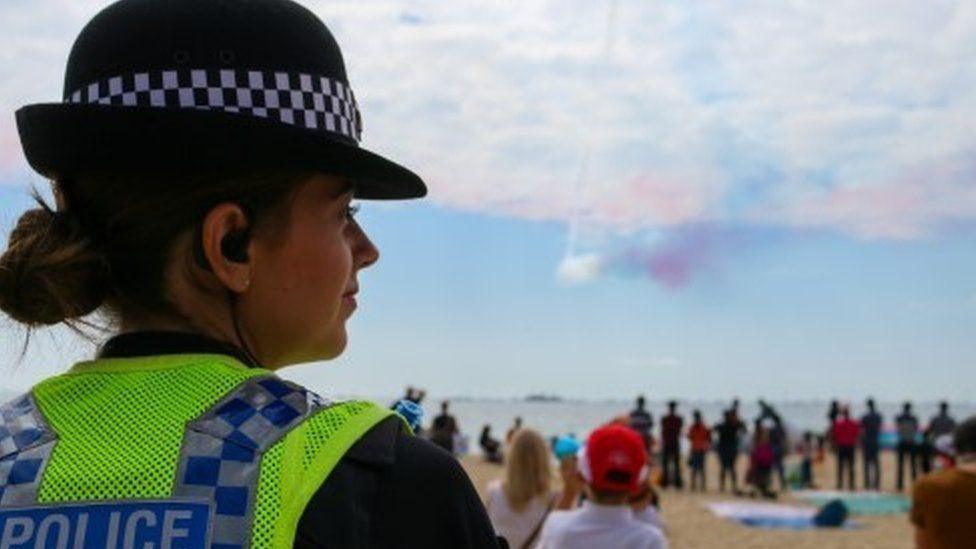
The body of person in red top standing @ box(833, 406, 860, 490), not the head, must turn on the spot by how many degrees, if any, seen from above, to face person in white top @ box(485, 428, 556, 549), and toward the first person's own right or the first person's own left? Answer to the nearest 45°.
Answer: approximately 180°

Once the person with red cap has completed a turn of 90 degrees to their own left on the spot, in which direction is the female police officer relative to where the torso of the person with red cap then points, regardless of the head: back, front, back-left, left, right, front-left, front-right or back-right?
left

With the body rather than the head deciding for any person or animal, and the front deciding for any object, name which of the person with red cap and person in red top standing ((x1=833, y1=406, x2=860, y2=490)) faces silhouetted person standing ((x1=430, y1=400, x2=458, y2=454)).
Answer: the person with red cap

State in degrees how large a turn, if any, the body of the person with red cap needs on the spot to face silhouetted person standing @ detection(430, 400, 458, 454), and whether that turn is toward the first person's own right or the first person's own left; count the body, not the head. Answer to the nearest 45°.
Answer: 0° — they already face them

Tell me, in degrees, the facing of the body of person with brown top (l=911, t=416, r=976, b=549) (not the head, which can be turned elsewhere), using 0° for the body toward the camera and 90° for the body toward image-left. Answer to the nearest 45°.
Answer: approximately 180°

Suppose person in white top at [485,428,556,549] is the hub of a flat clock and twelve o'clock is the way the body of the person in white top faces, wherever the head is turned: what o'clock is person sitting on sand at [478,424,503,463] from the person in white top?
The person sitting on sand is roughly at 12 o'clock from the person in white top.

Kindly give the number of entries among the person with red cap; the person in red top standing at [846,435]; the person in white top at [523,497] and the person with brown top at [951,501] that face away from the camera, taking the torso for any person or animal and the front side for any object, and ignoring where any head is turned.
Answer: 4

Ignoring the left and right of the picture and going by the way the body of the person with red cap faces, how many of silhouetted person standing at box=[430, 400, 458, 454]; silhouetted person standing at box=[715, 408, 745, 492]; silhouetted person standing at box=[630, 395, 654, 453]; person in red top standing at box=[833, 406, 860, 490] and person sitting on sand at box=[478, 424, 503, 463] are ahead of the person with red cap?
5

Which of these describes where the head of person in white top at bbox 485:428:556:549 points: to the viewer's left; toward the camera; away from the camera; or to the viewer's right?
away from the camera

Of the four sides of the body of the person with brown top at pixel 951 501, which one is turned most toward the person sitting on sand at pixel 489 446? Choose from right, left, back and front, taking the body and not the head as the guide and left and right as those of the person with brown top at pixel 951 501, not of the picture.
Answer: front

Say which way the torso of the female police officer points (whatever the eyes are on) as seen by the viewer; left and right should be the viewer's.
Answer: facing away from the viewer and to the right of the viewer

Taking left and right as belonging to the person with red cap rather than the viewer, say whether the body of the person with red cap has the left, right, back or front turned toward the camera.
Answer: back

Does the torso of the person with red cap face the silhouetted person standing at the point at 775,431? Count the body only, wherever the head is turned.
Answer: yes

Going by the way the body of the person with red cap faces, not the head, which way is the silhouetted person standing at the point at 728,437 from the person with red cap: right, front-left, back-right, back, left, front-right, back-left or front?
front

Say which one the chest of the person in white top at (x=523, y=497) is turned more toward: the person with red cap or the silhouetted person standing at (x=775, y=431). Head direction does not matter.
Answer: the silhouetted person standing

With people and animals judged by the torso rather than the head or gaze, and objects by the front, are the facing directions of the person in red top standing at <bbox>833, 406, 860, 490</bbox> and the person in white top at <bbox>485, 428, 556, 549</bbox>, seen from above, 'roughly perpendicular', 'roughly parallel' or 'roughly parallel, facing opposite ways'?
roughly parallel

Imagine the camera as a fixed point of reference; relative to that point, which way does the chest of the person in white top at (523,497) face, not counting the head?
away from the camera

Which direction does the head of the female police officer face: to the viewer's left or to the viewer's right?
to the viewer's right

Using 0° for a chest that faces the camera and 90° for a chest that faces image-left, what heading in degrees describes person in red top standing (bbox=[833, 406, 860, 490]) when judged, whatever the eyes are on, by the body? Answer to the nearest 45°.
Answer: approximately 180°
